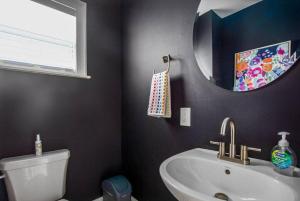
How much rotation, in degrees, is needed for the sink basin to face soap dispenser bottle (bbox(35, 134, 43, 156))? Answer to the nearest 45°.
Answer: approximately 45° to its right

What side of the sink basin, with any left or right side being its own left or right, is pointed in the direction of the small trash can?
right

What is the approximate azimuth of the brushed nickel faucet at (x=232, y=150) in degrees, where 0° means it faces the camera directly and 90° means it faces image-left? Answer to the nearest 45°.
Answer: approximately 45°

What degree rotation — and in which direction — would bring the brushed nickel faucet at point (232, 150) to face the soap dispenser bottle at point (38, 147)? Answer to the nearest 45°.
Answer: approximately 45° to its right

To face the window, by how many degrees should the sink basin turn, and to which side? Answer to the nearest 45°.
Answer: approximately 45° to its right
